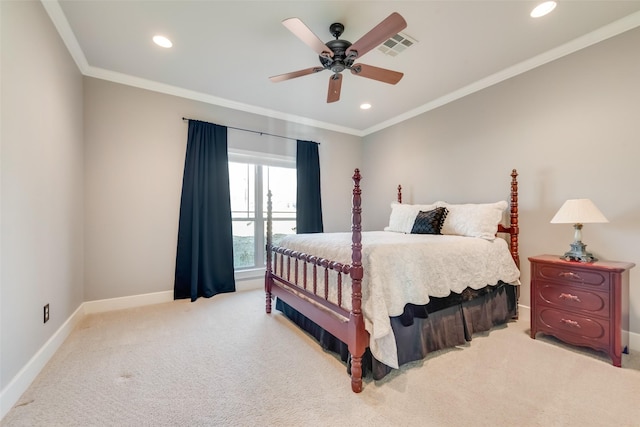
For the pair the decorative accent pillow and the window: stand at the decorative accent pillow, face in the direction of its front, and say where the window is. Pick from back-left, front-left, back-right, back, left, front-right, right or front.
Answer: front-right

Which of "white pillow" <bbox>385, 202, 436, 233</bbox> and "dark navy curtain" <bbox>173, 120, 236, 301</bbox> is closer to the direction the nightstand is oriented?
the dark navy curtain

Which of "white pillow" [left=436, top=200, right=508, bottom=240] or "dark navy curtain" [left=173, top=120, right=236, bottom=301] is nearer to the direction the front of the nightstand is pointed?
the dark navy curtain

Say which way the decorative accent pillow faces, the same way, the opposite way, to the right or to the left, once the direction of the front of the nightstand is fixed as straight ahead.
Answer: the same way

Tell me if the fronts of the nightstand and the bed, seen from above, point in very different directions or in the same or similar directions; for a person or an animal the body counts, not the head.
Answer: same or similar directions

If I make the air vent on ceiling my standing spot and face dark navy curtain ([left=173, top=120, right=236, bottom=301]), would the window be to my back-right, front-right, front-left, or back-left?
front-right

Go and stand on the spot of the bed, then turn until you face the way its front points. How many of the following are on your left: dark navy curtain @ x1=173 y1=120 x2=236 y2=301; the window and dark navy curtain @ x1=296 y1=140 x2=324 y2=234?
0

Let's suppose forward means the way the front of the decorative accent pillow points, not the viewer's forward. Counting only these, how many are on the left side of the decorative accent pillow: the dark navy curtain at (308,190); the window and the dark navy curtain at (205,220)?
0

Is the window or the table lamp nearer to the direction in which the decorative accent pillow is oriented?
the window

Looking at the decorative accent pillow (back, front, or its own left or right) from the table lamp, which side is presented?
left

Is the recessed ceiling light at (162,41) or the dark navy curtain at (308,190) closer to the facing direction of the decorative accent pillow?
the recessed ceiling light

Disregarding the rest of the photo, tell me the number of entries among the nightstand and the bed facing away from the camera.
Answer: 0

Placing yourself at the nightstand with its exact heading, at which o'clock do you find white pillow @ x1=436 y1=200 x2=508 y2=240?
The white pillow is roughly at 2 o'clock from the nightstand.

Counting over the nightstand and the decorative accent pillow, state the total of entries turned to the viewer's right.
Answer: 0

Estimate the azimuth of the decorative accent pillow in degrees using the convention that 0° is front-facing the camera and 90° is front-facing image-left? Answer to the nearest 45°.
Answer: approximately 45°

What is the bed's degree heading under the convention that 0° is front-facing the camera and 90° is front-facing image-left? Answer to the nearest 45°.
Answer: approximately 45°
